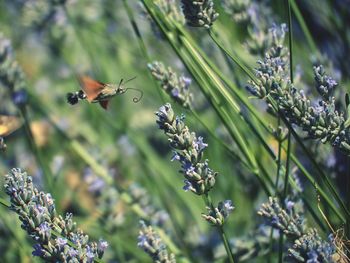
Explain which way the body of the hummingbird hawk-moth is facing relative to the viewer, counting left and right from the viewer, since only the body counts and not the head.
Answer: facing to the right of the viewer
